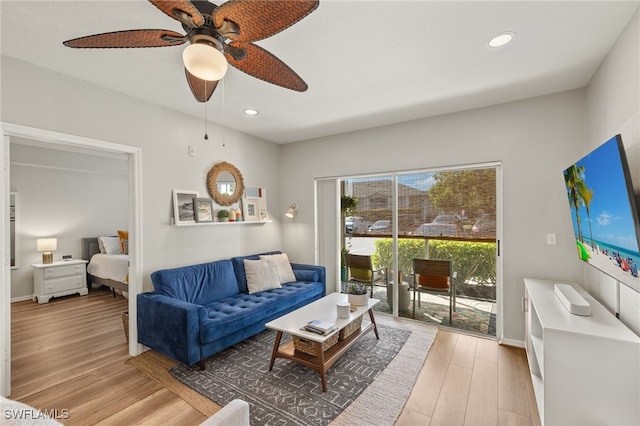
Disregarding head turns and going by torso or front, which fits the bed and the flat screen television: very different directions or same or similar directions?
very different directions

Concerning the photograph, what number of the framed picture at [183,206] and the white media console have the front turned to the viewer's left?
1

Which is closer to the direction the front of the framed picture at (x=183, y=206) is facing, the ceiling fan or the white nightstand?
the ceiling fan

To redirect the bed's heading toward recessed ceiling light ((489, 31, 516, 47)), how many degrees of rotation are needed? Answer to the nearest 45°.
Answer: approximately 45° to its right

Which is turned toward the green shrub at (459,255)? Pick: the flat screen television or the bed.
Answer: the bed

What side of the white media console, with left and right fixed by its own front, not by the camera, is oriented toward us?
left

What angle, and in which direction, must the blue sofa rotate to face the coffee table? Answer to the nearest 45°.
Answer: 0° — it already faces it

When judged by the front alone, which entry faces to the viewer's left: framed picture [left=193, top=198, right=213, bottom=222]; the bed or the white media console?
the white media console
